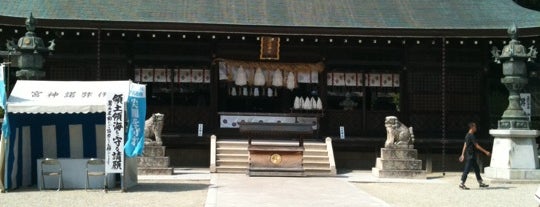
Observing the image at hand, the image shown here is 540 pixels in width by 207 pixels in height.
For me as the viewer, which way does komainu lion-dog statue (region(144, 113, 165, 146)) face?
facing to the right of the viewer

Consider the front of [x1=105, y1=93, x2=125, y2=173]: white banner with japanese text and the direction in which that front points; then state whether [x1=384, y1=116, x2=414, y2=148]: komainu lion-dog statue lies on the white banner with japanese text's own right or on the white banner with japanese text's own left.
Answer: on the white banner with japanese text's own left

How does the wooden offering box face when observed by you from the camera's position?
facing the viewer

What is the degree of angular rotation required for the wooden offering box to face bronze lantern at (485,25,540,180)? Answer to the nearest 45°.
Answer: approximately 90° to its left

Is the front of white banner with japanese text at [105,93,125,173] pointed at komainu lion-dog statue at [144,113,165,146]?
no

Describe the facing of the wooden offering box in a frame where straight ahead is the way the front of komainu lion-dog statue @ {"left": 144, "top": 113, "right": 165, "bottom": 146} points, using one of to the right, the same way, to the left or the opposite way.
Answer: to the right

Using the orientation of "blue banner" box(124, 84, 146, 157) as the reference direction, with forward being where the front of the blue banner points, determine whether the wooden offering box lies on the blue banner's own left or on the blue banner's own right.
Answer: on the blue banner's own left

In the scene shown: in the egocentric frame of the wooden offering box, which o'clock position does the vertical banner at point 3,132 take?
The vertical banner is roughly at 2 o'clock from the wooden offering box.

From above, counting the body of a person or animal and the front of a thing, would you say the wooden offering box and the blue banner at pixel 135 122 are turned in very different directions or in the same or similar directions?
same or similar directions

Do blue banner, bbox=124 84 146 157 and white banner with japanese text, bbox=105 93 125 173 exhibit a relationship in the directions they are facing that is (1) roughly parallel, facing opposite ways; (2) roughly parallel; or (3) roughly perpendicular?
roughly parallel

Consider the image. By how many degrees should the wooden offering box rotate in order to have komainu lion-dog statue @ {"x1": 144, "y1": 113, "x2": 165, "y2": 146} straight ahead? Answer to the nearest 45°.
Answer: approximately 90° to its right

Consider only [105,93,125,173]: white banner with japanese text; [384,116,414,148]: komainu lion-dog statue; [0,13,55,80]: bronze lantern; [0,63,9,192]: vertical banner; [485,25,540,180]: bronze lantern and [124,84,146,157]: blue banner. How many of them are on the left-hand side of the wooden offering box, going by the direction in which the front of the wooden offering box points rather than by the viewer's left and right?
2

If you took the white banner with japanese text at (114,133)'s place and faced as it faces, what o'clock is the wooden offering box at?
The wooden offering box is roughly at 8 o'clock from the white banner with japanese text.

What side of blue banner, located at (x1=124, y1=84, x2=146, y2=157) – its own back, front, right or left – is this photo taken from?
front
